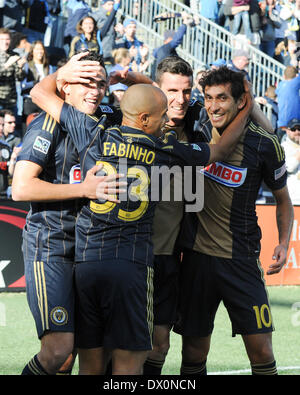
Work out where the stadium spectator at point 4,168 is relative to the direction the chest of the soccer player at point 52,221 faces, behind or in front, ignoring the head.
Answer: behind

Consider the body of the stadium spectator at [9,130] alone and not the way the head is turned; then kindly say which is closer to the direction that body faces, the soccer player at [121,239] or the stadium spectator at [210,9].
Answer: the soccer player

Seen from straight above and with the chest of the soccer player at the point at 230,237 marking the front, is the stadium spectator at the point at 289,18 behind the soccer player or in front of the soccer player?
behind

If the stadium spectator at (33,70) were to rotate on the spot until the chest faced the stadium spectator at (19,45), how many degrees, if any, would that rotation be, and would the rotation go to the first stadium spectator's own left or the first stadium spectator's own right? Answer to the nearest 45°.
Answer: approximately 135° to the first stadium spectator's own right

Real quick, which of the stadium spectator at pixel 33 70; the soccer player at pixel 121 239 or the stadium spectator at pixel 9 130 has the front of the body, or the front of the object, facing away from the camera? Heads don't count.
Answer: the soccer player

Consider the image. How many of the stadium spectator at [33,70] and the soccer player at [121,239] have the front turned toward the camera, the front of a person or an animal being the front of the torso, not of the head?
1

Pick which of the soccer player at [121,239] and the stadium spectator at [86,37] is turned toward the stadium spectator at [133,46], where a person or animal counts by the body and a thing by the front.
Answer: the soccer player

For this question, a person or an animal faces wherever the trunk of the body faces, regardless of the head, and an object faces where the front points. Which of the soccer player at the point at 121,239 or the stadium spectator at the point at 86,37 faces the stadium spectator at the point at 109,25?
the soccer player
